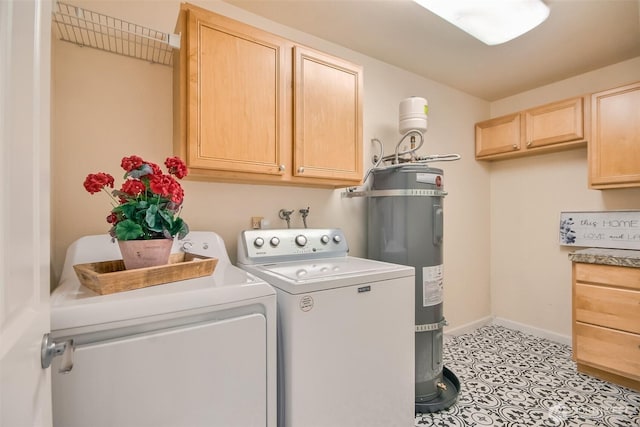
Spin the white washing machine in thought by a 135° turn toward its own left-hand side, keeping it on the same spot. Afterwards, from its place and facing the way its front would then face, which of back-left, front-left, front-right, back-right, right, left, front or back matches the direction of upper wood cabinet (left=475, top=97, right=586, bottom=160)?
front-right

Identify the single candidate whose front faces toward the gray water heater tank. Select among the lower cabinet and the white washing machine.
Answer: the lower cabinet

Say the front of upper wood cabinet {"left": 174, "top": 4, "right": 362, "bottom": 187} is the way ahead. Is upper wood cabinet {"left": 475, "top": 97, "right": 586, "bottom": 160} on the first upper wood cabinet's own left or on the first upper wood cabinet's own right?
on the first upper wood cabinet's own left

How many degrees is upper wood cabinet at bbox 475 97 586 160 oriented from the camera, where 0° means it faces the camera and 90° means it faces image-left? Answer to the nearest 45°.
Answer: approximately 45°

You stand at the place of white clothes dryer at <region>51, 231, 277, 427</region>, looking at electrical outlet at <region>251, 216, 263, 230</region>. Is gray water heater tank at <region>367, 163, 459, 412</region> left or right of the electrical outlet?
right

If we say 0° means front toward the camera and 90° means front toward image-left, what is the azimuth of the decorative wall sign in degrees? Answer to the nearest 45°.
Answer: approximately 45°

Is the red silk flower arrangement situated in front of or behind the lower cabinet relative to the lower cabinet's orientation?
in front

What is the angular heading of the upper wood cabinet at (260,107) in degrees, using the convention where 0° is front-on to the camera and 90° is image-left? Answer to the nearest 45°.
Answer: approximately 315°

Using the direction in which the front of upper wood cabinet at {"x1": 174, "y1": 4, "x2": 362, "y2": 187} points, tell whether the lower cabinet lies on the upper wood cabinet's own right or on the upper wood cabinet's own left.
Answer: on the upper wood cabinet's own left

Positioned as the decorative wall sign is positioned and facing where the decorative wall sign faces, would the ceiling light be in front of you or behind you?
in front
